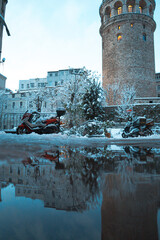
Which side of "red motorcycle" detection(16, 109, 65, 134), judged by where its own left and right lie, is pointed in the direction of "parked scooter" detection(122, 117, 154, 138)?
back

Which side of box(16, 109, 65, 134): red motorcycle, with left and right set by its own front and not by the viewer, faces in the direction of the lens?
left

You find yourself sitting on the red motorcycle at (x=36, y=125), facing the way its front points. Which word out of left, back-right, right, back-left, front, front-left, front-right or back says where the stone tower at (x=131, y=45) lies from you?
back-right

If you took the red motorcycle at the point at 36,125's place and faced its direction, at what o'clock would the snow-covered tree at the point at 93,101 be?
The snow-covered tree is roughly at 4 o'clock from the red motorcycle.
